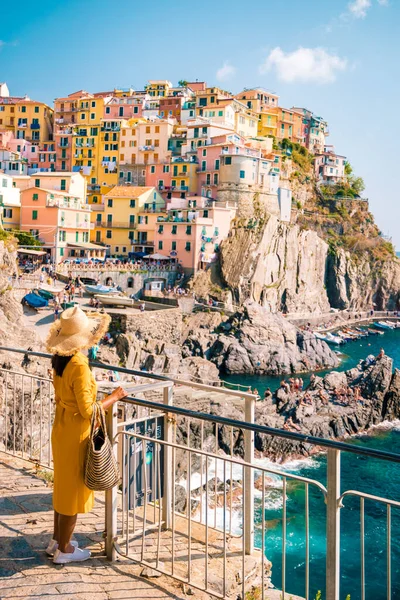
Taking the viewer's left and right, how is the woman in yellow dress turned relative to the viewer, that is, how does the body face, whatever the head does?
facing away from the viewer and to the right of the viewer

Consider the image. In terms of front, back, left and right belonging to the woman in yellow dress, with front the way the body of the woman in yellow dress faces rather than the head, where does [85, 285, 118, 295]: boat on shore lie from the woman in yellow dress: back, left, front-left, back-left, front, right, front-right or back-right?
front-left

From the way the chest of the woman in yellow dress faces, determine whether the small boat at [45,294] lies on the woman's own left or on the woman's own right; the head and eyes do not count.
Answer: on the woman's own left

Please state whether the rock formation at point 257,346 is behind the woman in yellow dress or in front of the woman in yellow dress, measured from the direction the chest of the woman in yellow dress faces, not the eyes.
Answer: in front

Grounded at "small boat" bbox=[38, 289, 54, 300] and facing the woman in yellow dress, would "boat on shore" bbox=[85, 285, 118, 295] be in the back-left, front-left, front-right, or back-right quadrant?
back-left

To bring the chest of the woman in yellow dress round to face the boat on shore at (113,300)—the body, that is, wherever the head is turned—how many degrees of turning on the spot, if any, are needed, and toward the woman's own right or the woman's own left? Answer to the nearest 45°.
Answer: approximately 45° to the woman's own left

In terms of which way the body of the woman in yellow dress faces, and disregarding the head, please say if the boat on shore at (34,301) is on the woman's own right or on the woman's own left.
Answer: on the woman's own left

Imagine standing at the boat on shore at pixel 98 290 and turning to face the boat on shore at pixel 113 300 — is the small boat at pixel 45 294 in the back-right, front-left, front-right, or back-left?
back-right
